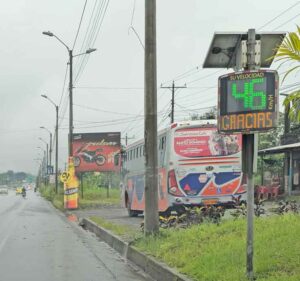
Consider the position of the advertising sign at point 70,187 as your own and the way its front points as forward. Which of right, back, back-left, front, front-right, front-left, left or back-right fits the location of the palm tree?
front

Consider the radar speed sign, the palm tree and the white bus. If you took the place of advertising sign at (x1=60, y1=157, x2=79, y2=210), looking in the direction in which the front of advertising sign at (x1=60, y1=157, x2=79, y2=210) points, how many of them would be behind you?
0

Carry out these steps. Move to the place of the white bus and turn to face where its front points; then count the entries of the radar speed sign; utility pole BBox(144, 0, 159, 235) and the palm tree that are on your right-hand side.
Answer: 0

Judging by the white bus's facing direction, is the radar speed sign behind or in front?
behind

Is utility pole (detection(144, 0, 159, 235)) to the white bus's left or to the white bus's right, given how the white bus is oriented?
on its left

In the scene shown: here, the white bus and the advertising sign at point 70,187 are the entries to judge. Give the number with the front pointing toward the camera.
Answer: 1

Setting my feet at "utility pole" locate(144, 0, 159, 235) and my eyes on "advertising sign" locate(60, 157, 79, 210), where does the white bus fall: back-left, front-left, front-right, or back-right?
front-right

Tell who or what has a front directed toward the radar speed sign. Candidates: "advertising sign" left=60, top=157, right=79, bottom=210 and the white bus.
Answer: the advertising sign

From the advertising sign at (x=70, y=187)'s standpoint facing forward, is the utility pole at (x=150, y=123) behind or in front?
in front

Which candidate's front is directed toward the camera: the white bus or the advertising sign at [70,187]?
the advertising sign

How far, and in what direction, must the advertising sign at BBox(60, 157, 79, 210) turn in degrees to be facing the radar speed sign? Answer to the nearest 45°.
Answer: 0° — it already faces it

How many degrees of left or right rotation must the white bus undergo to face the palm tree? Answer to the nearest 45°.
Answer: approximately 135° to its left

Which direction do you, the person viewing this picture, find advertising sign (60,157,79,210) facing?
facing the viewer
